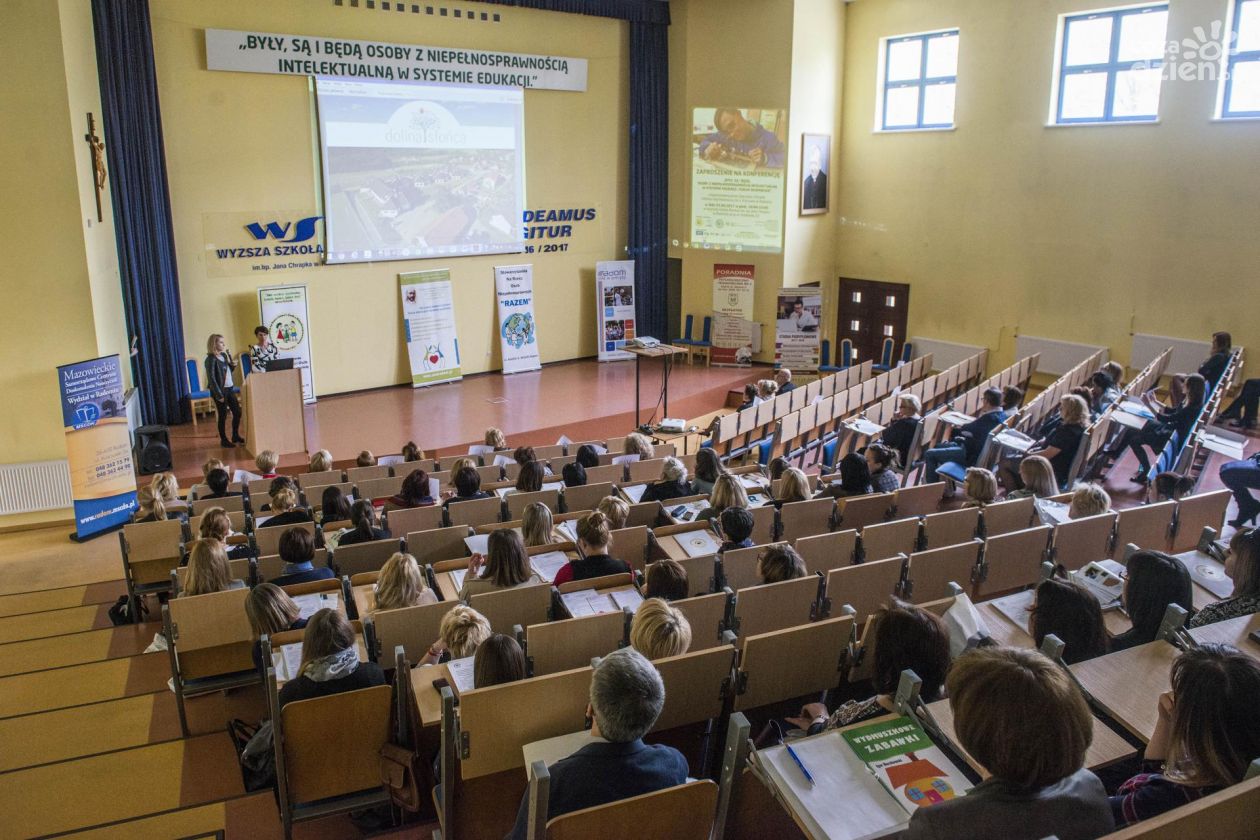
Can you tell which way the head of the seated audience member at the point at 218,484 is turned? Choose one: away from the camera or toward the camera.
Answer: away from the camera

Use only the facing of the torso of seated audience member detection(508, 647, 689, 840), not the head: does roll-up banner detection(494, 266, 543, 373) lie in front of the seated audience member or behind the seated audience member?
in front

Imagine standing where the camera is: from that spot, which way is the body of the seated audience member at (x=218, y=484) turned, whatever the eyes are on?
away from the camera

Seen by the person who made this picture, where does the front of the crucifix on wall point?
facing the viewer and to the right of the viewer

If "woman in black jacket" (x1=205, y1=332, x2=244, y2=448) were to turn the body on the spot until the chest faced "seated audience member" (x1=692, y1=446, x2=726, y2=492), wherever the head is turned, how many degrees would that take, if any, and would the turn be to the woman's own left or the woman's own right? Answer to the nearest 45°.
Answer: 0° — they already face them

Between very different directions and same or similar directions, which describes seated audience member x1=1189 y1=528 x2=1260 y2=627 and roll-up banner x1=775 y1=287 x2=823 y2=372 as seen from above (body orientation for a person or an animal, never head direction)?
very different directions

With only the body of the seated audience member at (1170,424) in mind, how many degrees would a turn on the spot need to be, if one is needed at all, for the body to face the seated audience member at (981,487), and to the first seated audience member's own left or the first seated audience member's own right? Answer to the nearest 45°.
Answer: approximately 90° to the first seated audience member's own left

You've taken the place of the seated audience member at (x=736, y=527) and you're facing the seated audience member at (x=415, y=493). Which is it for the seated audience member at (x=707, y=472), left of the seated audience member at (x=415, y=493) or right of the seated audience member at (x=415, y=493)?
right

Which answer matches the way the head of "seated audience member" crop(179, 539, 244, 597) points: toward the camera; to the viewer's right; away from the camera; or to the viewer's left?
away from the camera

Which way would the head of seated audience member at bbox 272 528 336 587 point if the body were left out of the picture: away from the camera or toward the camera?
away from the camera

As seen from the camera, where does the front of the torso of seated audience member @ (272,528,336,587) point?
away from the camera

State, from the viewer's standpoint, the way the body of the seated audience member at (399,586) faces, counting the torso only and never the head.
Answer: away from the camera

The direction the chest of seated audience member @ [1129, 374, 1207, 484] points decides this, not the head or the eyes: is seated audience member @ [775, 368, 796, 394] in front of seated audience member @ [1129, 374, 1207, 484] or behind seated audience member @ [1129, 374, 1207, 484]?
in front

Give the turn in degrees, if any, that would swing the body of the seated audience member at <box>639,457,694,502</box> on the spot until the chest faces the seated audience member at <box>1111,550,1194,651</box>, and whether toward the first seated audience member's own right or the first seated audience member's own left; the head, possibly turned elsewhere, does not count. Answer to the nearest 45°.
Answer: approximately 180°

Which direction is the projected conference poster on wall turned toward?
toward the camera

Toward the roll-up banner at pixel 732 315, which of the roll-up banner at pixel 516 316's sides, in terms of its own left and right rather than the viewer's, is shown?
left

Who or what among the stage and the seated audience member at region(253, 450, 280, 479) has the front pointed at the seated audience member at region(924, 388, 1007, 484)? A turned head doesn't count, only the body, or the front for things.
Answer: the stage

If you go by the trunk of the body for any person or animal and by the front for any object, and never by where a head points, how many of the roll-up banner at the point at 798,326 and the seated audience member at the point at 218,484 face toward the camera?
1

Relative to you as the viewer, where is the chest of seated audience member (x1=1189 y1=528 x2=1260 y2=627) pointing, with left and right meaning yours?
facing away from the viewer and to the left of the viewer

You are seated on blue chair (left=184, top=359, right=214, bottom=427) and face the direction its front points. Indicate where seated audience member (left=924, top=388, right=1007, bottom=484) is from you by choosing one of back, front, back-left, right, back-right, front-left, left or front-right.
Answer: front

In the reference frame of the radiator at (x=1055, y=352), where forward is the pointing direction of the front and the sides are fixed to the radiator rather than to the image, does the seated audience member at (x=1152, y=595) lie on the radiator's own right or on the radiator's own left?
on the radiator's own left

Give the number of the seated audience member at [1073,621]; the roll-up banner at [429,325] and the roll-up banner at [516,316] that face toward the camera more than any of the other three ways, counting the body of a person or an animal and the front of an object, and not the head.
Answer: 2

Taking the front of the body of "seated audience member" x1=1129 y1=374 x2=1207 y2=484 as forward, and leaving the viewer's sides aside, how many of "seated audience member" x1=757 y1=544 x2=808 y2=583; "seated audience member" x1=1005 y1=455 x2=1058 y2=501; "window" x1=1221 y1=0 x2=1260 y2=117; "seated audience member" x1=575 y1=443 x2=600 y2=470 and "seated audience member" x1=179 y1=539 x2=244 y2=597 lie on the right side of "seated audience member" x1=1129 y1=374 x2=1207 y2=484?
1
